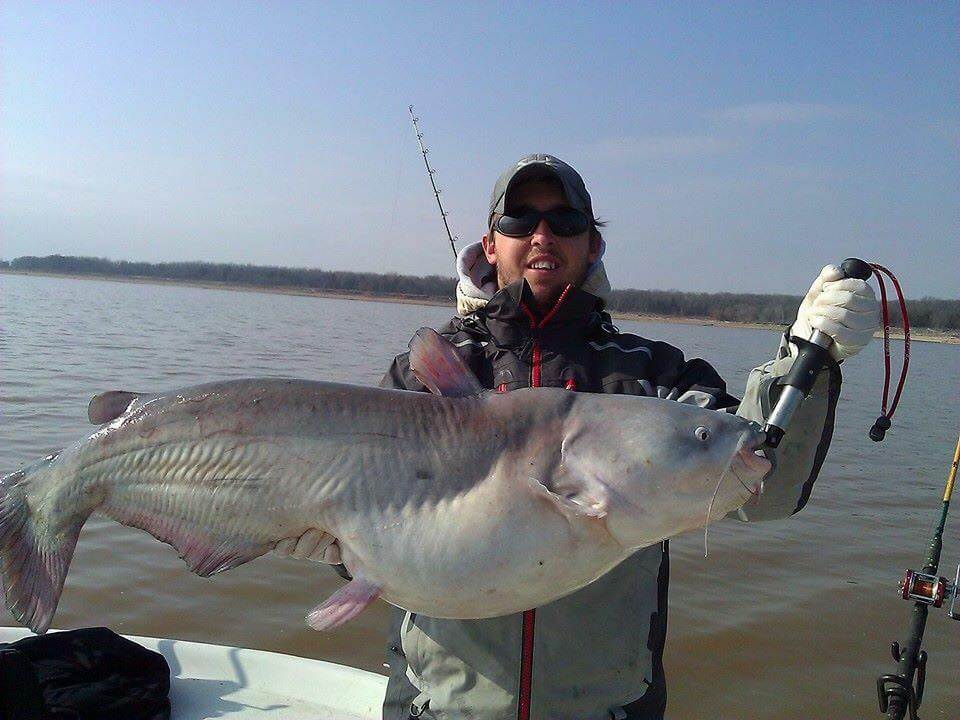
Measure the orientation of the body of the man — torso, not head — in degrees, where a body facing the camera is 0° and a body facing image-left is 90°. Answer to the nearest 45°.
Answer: approximately 0°

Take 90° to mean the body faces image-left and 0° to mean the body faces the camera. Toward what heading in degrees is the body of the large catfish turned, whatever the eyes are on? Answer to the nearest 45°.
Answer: approximately 270°

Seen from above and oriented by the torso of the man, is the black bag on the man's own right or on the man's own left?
on the man's own right
